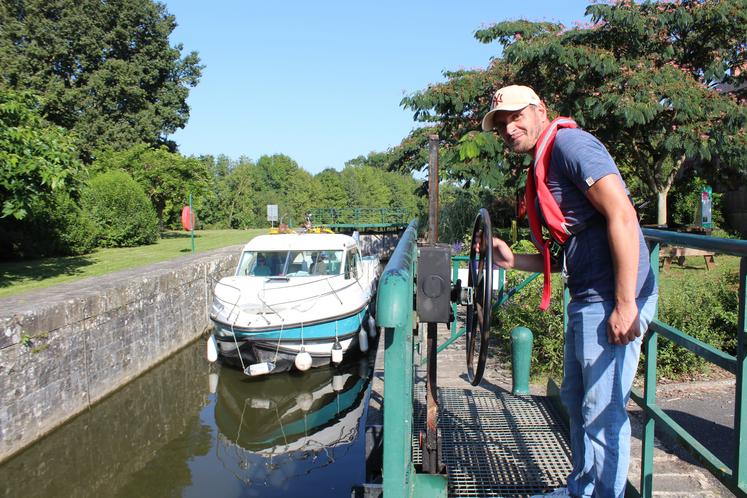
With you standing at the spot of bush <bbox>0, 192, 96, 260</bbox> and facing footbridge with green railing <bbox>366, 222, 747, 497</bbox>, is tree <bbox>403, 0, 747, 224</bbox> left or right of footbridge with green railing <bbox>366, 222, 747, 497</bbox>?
left

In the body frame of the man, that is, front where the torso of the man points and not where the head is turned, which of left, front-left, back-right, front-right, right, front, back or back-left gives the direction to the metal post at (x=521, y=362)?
right

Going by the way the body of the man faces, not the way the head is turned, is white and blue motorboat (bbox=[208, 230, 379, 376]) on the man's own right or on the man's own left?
on the man's own right

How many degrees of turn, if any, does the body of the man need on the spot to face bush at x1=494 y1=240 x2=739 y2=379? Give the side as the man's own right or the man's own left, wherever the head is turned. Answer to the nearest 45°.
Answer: approximately 90° to the man's own right

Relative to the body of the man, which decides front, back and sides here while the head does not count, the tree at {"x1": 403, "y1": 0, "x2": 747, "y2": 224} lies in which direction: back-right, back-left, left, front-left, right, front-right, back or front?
right

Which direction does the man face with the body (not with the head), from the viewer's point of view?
to the viewer's left

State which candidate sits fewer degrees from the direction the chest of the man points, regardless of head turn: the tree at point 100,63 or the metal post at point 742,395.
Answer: the tree

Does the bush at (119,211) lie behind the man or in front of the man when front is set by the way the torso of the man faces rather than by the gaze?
in front
